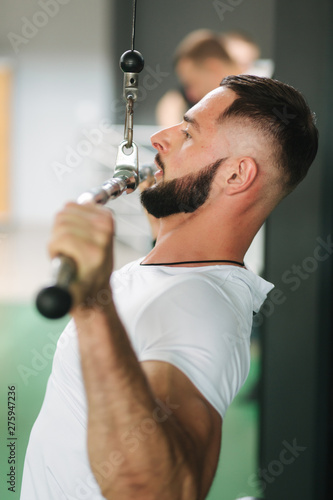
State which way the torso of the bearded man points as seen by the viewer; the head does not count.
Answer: to the viewer's left

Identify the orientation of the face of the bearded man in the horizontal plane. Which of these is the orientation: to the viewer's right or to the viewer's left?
to the viewer's left

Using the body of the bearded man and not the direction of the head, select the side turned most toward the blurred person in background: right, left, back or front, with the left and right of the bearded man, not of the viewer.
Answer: right
